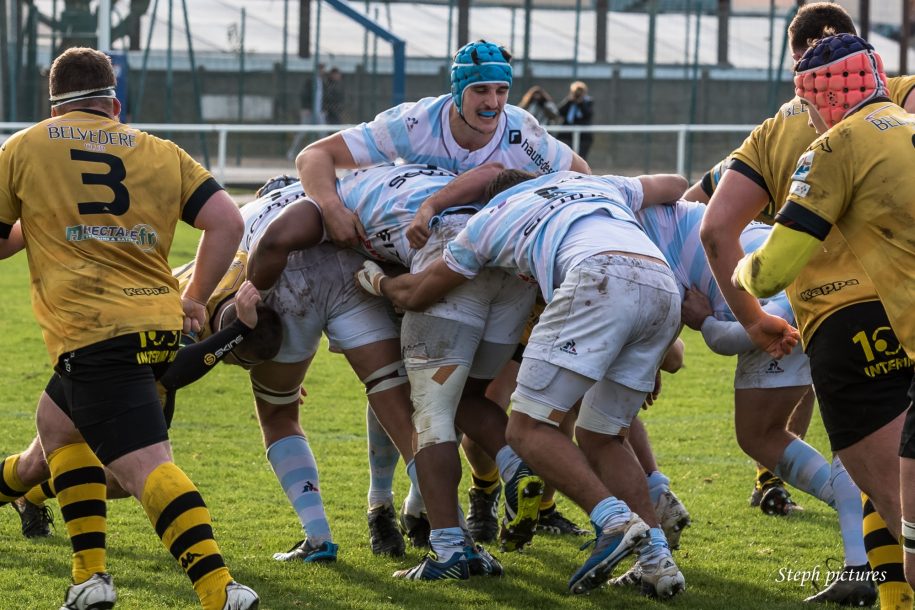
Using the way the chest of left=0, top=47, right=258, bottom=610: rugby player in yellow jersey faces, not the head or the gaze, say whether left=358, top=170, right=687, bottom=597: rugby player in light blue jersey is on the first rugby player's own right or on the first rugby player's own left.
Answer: on the first rugby player's own right

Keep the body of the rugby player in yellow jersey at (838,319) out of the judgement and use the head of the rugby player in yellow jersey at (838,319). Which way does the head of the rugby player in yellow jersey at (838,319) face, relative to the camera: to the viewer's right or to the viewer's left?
to the viewer's left

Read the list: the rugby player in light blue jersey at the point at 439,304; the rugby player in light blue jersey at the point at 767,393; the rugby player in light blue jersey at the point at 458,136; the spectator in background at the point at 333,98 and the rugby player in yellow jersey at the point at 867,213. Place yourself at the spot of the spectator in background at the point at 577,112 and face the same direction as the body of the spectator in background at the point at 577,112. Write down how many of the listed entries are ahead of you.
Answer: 4

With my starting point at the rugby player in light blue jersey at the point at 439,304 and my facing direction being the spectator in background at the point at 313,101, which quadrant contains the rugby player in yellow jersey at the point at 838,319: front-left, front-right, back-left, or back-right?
back-right

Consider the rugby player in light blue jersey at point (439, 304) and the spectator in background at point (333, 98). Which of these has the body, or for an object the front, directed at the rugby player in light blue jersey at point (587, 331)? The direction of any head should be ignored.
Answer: the spectator in background

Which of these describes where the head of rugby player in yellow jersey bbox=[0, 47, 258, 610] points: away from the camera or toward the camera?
away from the camera

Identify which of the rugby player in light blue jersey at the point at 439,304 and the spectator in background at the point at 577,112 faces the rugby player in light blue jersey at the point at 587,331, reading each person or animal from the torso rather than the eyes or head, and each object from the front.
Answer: the spectator in background

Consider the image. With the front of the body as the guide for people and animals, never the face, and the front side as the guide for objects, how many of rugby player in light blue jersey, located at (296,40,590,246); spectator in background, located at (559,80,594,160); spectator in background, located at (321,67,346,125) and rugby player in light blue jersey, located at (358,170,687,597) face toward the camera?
3

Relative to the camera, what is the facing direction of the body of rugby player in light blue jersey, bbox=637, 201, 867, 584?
to the viewer's left

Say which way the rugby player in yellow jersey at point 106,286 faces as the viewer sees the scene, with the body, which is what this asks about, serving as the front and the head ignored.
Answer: away from the camera
